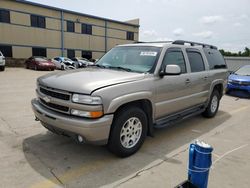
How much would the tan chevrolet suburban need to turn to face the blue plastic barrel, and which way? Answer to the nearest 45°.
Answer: approximately 90° to its left

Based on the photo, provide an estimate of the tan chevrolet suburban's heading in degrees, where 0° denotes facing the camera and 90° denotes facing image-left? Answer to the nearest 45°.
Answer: approximately 45°
